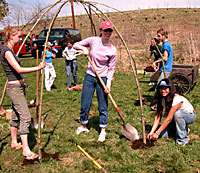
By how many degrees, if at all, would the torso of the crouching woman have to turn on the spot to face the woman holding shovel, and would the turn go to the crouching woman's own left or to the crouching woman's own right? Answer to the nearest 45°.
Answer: approximately 45° to the crouching woman's own right

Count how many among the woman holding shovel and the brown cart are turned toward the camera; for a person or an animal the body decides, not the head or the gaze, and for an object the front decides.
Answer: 1

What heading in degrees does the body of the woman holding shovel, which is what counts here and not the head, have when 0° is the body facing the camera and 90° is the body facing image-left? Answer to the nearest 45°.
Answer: approximately 0°

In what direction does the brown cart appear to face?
to the viewer's left

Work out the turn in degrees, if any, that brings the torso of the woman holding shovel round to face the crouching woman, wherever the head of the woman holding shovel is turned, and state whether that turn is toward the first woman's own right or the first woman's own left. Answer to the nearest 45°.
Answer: approximately 90° to the first woman's own left

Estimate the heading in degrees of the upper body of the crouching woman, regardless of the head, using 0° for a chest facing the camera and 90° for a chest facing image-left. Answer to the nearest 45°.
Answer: approximately 45°

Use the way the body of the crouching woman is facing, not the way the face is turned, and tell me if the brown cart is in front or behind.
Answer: behind

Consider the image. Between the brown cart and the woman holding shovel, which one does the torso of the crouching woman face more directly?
the woman holding shovel

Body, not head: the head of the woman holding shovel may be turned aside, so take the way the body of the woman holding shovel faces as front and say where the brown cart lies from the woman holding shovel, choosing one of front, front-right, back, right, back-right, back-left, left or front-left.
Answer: back-left

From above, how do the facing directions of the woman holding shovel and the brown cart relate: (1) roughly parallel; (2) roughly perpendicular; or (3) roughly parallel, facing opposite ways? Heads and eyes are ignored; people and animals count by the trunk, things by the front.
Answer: roughly perpendicular
